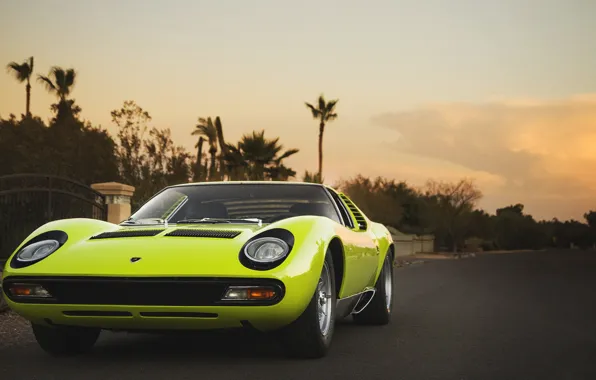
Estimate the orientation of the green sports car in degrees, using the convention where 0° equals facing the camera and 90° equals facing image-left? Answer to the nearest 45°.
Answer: approximately 45°

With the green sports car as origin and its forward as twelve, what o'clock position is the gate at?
The gate is roughly at 4 o'clock from the green sports car.
